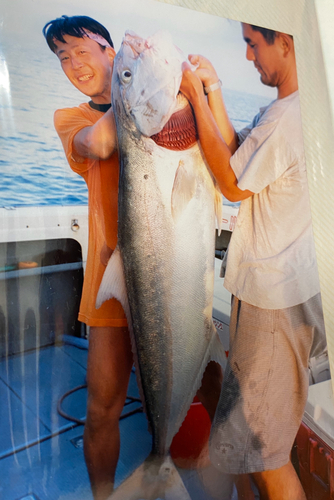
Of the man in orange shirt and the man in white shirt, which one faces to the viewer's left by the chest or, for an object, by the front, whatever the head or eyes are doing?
the man in white shirt

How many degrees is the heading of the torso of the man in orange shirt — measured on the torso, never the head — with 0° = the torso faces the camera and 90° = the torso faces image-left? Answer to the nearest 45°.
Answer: approximately 315°

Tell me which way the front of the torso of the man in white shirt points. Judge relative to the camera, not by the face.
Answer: to the viewer's left

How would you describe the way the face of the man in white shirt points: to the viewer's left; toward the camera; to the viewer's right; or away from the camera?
to the viewer's left

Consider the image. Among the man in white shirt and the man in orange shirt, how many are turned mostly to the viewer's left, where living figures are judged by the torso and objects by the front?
1
